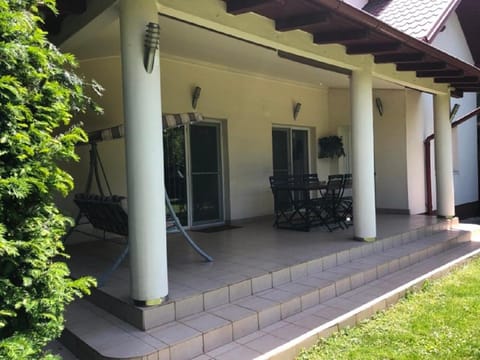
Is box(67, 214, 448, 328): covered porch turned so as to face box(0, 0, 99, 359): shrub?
no

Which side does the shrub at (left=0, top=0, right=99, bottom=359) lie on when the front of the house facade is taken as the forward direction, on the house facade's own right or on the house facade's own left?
on the house facade's own right

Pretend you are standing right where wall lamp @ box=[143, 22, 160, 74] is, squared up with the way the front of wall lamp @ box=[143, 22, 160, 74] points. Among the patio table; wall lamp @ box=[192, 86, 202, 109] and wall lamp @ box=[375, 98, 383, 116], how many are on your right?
0

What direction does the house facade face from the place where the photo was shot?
facing the viewer and to the right of the viewer

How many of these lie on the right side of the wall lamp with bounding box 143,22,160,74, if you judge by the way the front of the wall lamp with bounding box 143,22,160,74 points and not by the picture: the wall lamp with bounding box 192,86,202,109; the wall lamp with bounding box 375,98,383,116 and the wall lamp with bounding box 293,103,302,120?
0

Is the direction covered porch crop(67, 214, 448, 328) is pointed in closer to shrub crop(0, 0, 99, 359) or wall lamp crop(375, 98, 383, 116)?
the shrub

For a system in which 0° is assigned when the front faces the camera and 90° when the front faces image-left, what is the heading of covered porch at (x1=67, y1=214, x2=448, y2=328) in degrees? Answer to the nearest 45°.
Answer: approximately 315°

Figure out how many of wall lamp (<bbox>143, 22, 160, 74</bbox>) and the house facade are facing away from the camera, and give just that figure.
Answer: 0

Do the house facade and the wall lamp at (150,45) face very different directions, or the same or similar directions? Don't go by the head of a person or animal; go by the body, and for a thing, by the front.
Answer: same or similar directions

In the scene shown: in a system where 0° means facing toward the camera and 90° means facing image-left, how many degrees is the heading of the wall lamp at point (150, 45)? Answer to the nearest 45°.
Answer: approximately 315°

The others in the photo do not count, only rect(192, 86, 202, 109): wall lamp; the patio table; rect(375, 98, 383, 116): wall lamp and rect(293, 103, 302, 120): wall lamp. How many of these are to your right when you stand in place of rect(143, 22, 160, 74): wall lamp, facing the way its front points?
0

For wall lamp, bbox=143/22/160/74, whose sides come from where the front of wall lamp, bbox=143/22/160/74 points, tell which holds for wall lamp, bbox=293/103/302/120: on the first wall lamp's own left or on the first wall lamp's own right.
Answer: on the first wall lamp's own left

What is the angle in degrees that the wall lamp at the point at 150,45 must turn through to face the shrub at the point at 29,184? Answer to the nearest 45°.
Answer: approximately 90° to its right

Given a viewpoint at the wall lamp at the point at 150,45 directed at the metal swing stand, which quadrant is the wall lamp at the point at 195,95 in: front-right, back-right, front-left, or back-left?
front-right
